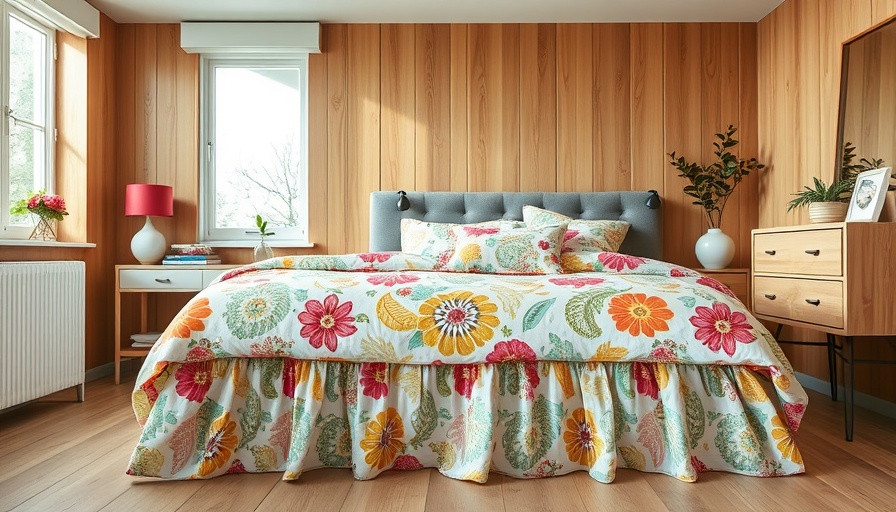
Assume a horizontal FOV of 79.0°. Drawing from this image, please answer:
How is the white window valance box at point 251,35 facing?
toward the camera

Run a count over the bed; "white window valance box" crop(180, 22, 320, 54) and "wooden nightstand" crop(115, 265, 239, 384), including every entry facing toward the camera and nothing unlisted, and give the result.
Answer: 3

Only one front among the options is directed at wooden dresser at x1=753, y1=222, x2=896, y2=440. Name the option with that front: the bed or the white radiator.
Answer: the white radiator

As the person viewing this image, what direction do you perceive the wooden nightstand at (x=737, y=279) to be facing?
facing the viewer

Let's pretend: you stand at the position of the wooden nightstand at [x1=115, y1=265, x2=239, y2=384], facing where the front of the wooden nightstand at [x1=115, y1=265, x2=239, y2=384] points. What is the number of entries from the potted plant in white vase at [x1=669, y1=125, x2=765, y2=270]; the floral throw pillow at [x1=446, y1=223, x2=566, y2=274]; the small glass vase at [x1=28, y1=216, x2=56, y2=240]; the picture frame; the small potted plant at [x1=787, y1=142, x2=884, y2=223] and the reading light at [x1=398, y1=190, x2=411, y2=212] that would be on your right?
1

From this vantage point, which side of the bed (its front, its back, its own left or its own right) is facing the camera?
front

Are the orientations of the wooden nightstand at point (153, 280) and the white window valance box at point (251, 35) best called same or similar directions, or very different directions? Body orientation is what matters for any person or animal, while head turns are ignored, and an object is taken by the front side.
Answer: same or similar directions

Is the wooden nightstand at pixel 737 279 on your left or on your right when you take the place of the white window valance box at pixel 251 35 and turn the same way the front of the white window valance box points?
on your left

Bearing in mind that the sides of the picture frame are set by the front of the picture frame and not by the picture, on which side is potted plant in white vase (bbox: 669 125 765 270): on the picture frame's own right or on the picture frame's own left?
on the picture frame's own right

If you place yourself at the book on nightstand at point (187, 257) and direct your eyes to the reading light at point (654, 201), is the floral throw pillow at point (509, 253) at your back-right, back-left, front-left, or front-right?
front-right

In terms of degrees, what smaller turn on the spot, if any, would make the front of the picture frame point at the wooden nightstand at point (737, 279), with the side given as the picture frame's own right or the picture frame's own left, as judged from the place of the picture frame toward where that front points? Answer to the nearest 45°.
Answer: approximately 90° to the picture frame's own right

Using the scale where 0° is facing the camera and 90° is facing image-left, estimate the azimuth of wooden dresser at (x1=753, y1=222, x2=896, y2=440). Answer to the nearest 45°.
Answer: approximately 45°

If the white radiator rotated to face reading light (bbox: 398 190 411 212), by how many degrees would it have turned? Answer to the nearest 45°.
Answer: approximately 45° to its left
